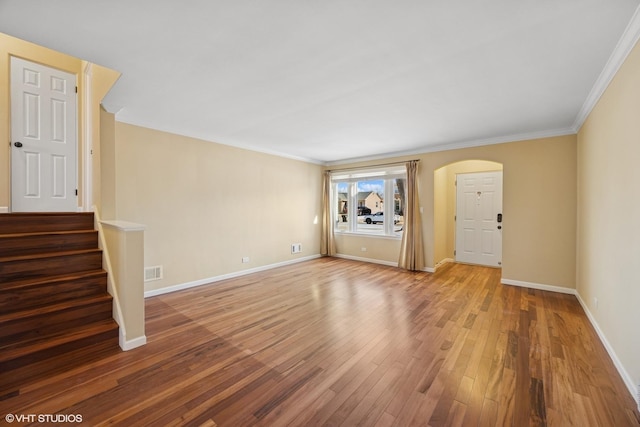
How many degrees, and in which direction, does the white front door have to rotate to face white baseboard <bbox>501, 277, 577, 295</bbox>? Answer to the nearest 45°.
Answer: approximately 45° to its left

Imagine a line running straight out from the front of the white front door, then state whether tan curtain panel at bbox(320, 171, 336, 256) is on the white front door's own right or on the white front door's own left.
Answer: on the white front door's own right

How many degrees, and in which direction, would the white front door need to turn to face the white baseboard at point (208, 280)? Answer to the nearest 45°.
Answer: approximately 45° to its right

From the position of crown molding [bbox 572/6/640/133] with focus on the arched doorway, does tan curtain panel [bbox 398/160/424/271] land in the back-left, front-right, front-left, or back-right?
front-left

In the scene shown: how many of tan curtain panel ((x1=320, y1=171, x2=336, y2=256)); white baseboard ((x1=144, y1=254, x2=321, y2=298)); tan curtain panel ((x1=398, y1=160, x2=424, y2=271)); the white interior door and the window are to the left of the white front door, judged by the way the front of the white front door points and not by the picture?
0

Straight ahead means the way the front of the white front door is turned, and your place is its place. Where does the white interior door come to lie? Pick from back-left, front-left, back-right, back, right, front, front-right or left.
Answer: front-right

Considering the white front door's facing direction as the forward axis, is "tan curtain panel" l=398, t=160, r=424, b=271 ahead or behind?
ahead

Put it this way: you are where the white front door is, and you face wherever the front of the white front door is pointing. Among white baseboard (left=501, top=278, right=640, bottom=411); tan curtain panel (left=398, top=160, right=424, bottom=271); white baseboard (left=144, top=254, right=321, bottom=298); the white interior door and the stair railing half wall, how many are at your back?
0

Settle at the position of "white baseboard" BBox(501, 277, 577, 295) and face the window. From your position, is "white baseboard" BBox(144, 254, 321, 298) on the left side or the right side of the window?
left

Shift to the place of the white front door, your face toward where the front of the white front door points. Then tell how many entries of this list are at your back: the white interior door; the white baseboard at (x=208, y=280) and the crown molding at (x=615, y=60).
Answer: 0

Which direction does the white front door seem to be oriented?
toward the camera

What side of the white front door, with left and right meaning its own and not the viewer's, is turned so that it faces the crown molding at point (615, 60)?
front

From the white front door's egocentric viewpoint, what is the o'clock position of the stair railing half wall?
The stair railing half wall is roughly at 1 o'clock from the white front door.

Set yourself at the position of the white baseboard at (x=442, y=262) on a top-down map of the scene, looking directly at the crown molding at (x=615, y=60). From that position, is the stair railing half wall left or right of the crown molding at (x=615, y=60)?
right

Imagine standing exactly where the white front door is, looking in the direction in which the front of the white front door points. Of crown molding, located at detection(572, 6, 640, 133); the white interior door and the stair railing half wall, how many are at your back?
0
